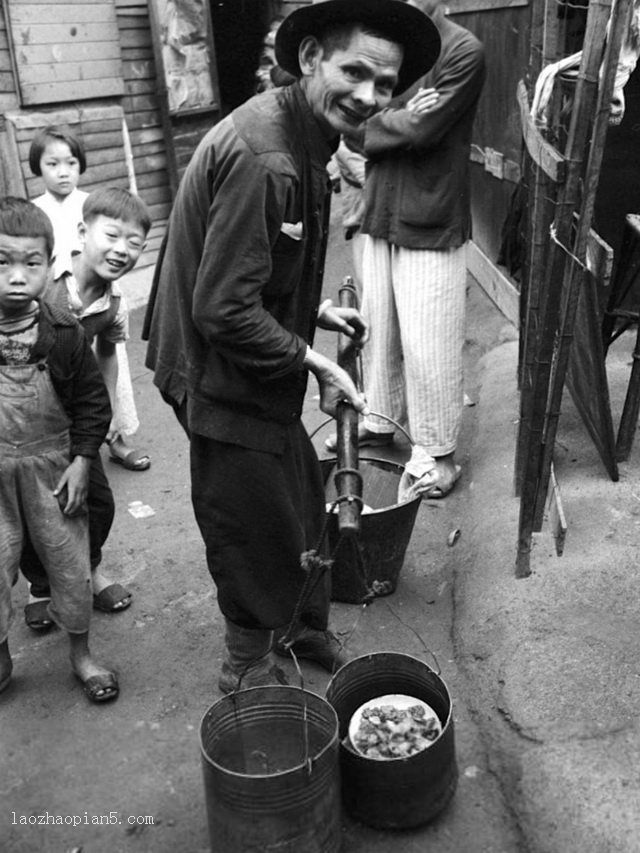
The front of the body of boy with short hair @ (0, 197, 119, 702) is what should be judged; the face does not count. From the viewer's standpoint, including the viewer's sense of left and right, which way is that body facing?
facing the viewer

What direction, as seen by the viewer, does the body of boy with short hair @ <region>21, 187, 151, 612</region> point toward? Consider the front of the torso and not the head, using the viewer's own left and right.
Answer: facing the viewer and to the right of the viewer

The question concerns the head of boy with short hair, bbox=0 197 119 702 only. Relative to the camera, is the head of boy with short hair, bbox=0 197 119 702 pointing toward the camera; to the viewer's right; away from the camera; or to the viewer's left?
toward the camera

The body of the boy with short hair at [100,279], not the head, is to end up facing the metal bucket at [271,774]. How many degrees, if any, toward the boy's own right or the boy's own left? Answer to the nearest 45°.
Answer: approximately 45° to the boy's own right

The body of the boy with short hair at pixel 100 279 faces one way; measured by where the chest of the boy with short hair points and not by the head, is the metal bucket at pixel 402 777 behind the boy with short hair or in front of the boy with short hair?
in front

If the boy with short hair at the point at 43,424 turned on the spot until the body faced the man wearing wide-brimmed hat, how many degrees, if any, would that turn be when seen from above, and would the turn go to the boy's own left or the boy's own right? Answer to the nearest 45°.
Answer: approximately 45° to the boy's own left

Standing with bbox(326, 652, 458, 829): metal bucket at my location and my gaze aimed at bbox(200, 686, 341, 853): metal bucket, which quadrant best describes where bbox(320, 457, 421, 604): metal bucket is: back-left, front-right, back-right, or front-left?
back-right

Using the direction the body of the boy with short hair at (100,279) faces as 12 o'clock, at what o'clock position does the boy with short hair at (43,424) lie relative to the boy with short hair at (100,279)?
the boy with short hair at (43,424) is roughly at 2 o'clock from the boy with short hair at (100,279).
